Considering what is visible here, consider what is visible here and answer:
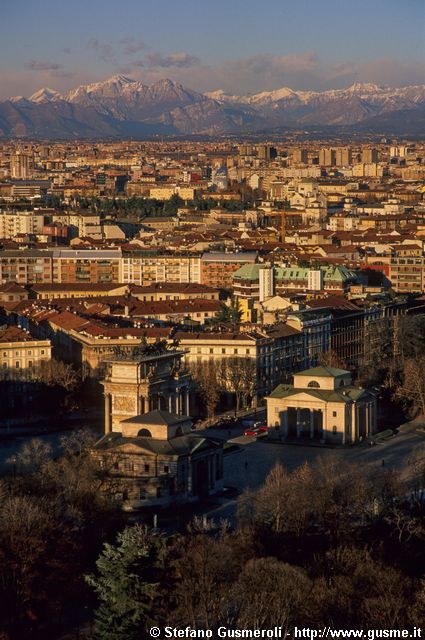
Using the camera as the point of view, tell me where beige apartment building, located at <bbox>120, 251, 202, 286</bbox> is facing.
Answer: facing the viewer

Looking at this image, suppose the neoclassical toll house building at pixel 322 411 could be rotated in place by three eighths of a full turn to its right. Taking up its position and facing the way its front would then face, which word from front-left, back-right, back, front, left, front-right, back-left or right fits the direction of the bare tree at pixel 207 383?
front-left

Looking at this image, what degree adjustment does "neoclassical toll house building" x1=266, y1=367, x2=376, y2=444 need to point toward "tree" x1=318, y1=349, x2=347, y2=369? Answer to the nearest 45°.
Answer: approximately 135° to its right

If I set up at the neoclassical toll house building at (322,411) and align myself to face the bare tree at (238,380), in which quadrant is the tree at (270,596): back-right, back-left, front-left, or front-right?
back-left

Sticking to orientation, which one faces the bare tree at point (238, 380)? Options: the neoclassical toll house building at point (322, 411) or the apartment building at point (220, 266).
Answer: the apartment building

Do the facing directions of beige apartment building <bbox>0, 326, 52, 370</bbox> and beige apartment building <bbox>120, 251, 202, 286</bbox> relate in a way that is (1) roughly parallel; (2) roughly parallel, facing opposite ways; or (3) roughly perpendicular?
roughly parallel

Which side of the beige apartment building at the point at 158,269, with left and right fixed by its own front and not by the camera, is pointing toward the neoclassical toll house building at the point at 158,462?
front

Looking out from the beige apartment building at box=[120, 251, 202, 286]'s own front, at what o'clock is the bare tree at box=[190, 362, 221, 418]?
The bare tree is roughly at 12 o'clock from the beige apartment building.

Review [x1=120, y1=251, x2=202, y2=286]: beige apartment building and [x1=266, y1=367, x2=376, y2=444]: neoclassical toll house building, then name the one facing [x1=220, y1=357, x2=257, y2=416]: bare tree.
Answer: the beige apartment building

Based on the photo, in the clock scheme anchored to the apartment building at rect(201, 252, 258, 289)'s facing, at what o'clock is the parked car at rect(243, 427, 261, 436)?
The parked car is roughly at 12 o'clock from the apartment building.

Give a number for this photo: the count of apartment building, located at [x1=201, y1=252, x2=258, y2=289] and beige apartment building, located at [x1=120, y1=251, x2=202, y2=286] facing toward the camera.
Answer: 2

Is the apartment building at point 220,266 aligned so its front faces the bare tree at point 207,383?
yes

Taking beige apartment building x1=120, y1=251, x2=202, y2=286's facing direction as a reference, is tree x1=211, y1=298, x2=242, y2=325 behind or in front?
in front

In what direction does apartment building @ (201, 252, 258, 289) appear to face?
toward the camera

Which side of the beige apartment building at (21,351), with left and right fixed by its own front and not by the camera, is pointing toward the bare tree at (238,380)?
left

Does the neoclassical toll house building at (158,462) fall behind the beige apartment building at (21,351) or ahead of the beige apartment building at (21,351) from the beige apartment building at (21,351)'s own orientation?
ahead
